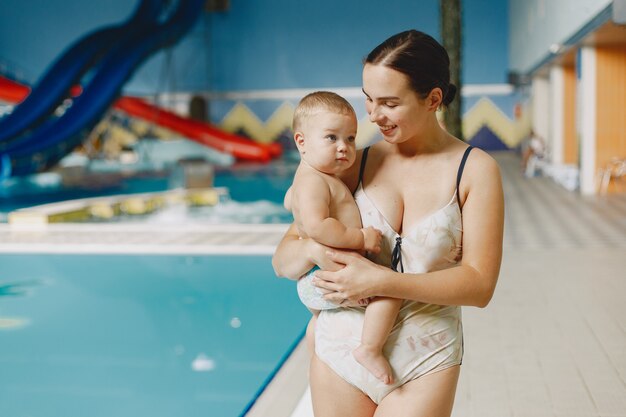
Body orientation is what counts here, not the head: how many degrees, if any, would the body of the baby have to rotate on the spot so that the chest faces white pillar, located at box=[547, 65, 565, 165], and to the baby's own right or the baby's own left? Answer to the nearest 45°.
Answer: approximately 135° to the baby's own left

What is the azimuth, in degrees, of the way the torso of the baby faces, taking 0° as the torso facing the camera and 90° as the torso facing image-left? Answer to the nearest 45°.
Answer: approximately 315°

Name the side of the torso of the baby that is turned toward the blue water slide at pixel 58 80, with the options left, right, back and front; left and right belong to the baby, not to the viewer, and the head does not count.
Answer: back

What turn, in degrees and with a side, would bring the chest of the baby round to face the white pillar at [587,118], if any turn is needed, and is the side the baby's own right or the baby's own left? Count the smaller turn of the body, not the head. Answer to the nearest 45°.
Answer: approximately 135° to the baby's own left

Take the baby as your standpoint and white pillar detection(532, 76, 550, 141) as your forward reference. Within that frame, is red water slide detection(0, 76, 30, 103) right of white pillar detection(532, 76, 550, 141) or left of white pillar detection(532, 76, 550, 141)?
left

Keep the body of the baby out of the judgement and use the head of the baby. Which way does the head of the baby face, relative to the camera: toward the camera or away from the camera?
toward the camera

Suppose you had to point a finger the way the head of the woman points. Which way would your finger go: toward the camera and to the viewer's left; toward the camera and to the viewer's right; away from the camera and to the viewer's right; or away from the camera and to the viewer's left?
toward the camera and to the viewer's left

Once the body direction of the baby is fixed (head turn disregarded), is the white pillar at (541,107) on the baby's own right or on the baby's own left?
on the baby's own left

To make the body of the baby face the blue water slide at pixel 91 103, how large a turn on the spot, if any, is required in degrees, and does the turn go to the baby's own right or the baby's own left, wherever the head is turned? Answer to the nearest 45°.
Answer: approximately 135° to the baby's own left
